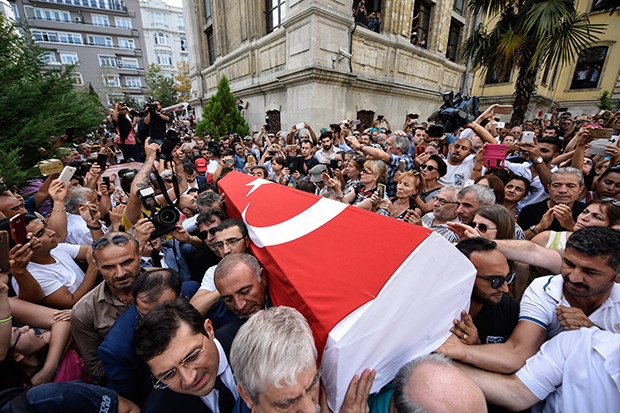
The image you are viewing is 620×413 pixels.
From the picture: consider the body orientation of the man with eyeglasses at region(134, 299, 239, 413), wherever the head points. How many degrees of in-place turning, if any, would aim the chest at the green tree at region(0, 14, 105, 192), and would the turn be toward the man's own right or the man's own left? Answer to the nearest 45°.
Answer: approximately 180°

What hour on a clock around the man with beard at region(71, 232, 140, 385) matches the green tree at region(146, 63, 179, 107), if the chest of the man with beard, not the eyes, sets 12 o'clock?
The green tree is roughly at 8 o'clock from the man with beard.

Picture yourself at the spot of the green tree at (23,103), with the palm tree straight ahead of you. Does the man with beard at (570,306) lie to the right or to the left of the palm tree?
right

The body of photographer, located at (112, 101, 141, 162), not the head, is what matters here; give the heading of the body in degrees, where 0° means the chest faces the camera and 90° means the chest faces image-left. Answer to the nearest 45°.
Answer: approximately 315°

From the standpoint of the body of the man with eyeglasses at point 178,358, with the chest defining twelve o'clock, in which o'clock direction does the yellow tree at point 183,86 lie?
The yellow tree is roughly at 6 o'clock from the man with eyeglasses.

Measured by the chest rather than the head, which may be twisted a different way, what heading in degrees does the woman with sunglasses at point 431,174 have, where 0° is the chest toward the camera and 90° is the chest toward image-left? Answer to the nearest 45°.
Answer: approximately 45°

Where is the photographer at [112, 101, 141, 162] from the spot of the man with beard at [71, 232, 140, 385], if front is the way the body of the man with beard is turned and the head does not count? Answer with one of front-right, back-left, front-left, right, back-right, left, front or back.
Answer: back-left

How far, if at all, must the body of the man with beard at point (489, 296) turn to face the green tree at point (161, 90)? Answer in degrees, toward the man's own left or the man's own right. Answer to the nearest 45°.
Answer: approximately 180°

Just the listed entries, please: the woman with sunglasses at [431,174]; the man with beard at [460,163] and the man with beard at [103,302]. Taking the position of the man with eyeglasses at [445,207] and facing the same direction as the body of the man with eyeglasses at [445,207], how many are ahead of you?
1
